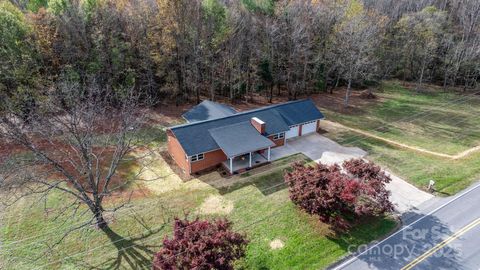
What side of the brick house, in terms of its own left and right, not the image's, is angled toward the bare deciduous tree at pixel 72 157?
right

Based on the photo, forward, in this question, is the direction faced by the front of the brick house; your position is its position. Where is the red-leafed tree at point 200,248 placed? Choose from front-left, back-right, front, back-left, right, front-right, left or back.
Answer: front-right

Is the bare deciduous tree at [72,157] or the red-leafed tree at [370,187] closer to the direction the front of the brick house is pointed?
the red-leafed tree

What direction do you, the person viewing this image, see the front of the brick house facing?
facing the viewer and to the right of the viewer

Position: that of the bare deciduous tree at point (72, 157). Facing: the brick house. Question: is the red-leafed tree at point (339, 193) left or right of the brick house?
right

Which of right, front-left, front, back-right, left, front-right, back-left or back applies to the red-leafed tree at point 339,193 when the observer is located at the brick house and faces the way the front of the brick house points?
front

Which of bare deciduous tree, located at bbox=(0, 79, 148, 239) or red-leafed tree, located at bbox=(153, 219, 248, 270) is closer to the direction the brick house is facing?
the red-leafed tree
